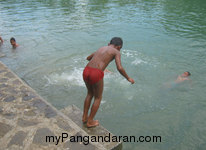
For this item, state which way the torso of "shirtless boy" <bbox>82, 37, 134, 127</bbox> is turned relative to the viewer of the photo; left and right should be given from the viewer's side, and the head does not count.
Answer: facing away from the viewer and to the right of the viewer

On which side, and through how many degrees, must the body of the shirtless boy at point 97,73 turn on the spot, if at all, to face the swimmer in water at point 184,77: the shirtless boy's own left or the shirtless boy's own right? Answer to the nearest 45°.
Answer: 0° — they already face them

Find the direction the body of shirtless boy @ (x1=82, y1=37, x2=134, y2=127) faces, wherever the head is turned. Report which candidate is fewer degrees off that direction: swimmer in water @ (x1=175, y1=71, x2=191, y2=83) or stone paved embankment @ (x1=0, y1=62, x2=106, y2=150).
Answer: the swimmer in water
